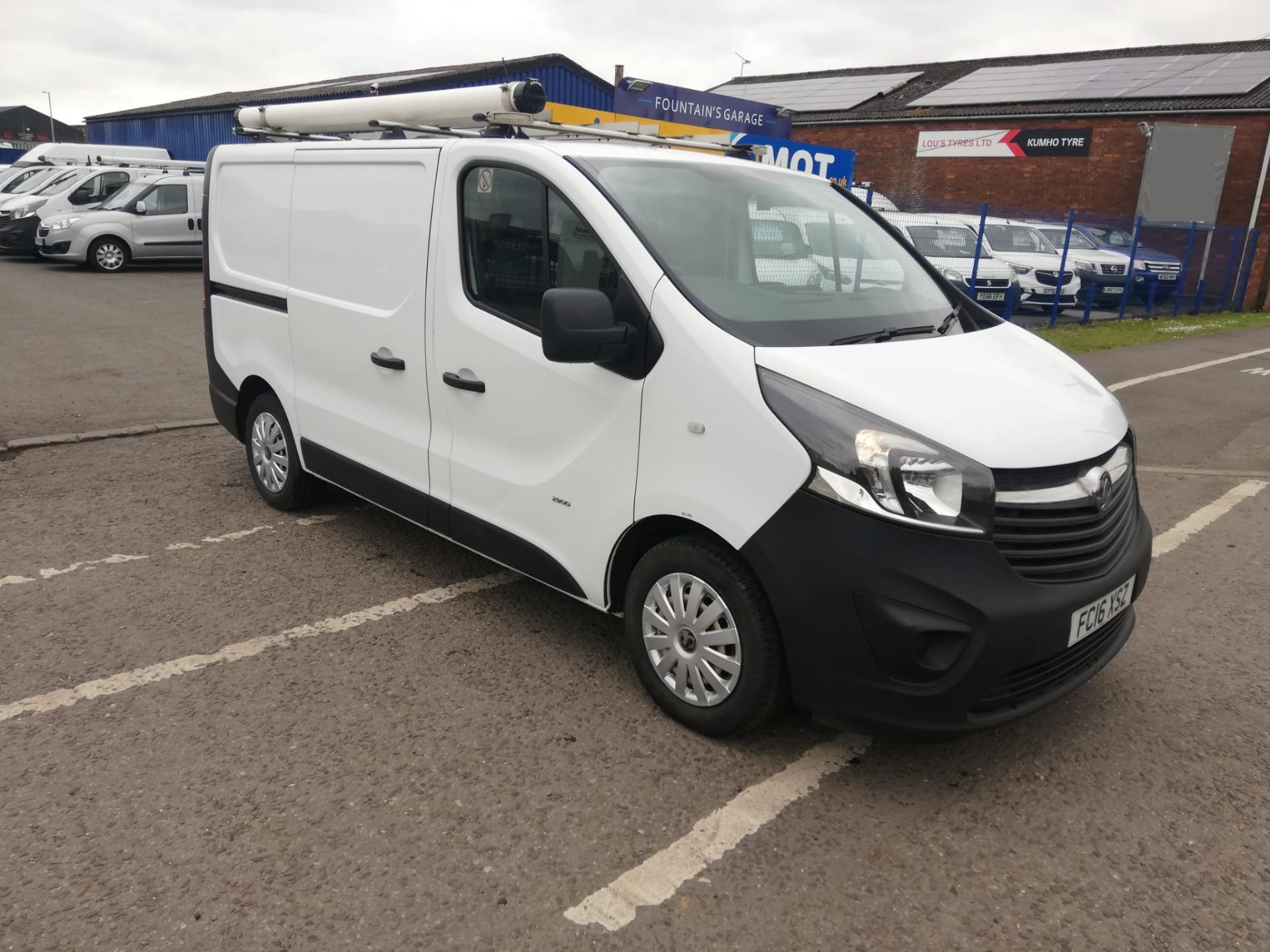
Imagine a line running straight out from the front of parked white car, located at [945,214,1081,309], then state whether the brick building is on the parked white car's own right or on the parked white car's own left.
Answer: on the parked white car's own left

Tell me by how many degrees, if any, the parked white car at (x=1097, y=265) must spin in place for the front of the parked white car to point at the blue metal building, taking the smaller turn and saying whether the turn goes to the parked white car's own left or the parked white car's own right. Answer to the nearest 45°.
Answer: approximately 135° to the parked white car's own right

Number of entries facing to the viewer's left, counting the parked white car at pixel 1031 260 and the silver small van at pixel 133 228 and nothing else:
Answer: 1

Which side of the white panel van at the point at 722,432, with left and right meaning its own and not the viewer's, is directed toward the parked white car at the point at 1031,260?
left

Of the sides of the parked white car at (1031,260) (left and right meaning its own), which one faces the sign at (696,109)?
right

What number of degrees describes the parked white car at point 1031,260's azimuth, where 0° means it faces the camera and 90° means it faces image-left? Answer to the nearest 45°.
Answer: approximately 315°

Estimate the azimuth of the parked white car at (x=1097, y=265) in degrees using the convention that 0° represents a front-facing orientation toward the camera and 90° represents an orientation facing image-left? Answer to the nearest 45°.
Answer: approximately 315°

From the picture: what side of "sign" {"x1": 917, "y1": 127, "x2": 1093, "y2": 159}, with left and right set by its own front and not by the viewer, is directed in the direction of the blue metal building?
right

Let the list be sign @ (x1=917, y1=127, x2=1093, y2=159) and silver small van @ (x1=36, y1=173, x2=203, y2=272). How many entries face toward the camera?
1

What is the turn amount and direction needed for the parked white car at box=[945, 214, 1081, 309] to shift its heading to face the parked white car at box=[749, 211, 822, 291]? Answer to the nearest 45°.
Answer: approximately 45° to its right

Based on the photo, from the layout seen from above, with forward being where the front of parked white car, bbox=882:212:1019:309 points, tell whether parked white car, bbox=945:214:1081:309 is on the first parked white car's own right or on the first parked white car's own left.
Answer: on the first parked white car's own left

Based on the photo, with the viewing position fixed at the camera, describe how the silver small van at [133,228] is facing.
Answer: facing to the left of the viewer

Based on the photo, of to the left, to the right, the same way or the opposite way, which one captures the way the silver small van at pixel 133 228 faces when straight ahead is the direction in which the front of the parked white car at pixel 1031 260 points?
to the right
